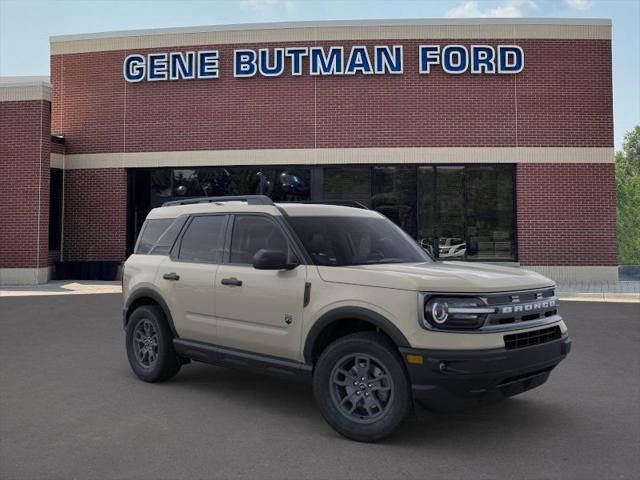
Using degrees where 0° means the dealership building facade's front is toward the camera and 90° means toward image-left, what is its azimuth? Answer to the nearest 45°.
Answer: approximately 0°

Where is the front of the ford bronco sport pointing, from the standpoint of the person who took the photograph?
facing the viewer and to the right of the viewer

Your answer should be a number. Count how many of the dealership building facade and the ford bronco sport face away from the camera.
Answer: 0

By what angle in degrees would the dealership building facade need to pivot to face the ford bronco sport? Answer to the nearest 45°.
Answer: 0° — it already faces it

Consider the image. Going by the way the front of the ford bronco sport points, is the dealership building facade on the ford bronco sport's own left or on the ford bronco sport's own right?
on the ford bronco sport's own left
